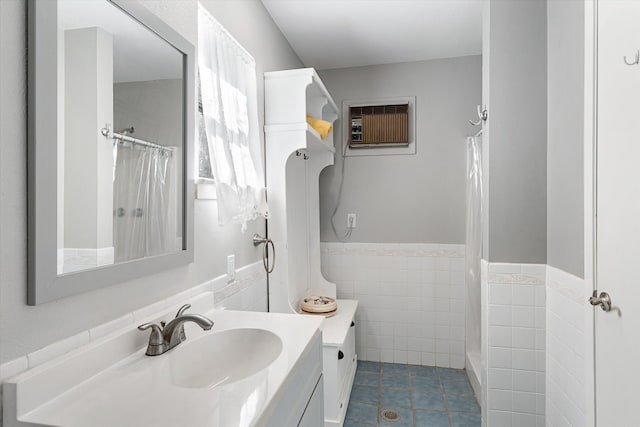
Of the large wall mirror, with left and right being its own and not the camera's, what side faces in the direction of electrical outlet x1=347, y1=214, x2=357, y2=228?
left

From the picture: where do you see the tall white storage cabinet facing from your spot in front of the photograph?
facing to the right of the viewer

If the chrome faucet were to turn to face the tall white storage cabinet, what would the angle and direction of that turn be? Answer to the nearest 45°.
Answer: approximately 90° to its left

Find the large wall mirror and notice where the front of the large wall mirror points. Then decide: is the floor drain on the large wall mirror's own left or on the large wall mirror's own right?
on the large wall mirror's own left

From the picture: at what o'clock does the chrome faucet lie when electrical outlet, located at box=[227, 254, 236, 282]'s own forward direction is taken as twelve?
The chrome faucet is roughly at 2 o'clock from the electrical outlet.

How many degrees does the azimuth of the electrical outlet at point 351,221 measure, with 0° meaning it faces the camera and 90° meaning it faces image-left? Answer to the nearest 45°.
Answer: approximately 0°

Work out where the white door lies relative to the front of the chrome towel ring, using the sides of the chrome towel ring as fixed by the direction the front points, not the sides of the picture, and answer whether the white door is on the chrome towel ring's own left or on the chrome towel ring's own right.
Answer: on the chrome towel ring's own right

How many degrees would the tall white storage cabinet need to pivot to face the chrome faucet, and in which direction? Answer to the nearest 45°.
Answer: approximately 90° to its right

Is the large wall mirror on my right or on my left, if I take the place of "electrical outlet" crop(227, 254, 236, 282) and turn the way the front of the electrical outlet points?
on my right
